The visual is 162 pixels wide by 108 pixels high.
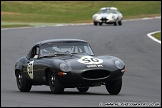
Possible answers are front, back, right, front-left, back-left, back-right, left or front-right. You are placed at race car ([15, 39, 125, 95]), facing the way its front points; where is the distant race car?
back-left

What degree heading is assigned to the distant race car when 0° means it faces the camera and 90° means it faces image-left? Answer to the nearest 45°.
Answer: approximately 0°

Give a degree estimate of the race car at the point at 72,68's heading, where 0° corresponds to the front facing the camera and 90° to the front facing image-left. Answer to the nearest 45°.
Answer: approximately 315°

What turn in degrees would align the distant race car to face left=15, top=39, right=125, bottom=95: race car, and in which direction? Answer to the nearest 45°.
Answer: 0° — it already faces it

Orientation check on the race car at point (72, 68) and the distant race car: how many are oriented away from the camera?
0
